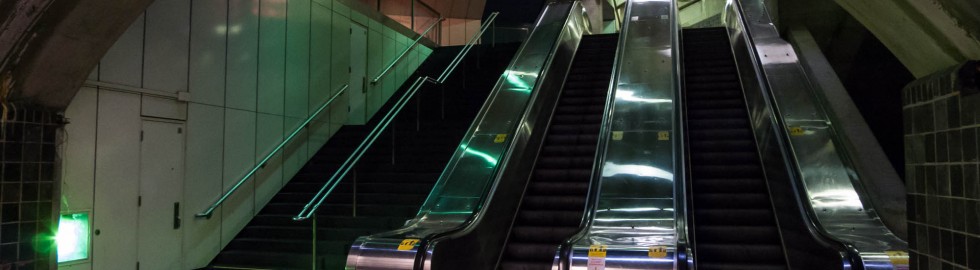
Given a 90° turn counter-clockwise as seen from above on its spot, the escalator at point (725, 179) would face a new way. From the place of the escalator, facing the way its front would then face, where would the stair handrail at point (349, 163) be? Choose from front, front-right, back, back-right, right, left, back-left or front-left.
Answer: back

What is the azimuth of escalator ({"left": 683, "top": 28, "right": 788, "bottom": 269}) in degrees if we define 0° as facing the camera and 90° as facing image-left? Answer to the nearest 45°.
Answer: approximately 0°

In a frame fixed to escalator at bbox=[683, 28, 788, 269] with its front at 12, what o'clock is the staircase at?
The staircase is roughly at 3 o'clock from the escalator.

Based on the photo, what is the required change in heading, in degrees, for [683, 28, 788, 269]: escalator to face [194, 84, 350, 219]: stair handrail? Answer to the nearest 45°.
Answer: approximately 90° to its right
